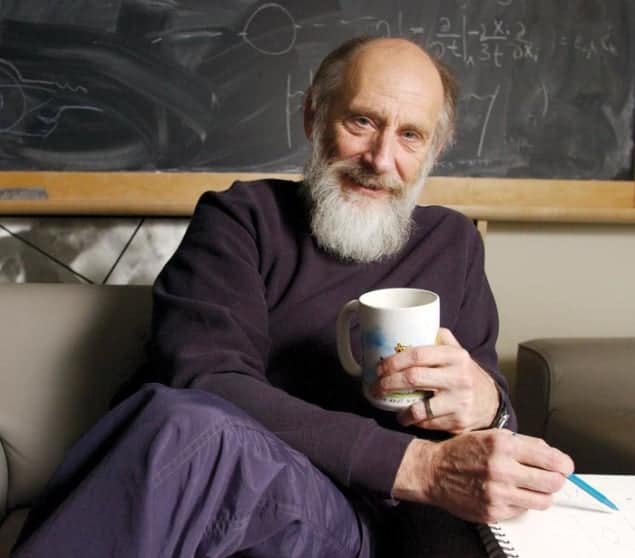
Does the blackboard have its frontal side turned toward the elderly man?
yes

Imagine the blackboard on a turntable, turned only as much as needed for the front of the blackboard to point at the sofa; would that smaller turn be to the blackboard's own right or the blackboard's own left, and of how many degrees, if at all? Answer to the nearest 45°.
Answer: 0° — it already faces it

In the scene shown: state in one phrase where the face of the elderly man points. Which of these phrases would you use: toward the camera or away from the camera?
toward the camera

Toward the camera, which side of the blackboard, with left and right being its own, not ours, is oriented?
front

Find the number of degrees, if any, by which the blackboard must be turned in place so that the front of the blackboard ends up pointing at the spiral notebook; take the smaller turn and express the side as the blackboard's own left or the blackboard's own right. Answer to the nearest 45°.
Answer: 0° — it already faces it
